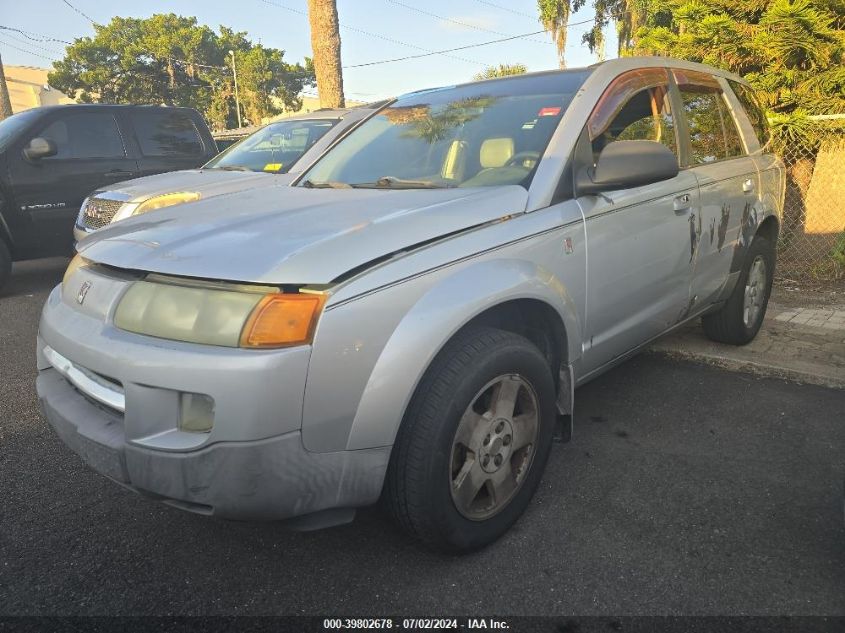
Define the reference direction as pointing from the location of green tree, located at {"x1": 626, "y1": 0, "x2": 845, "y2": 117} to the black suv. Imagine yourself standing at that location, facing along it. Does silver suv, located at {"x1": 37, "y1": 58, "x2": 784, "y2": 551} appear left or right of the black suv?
left

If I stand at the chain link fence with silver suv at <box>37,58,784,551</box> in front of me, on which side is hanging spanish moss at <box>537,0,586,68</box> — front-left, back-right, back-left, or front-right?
back-right

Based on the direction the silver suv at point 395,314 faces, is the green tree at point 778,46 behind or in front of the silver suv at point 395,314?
behind

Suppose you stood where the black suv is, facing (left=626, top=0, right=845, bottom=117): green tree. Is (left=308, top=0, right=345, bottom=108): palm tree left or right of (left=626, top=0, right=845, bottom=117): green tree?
left

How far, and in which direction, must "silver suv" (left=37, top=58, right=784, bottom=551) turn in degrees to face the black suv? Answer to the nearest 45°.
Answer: approximately 90° to its right

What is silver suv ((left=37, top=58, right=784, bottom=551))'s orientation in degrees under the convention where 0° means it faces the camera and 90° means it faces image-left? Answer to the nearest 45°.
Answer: approximately 45°

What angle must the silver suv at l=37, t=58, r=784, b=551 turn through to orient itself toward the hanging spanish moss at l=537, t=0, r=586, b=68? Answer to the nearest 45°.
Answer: approximately 135° to its right

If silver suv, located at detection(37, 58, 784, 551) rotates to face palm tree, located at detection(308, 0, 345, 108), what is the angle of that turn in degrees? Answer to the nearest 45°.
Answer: approximately 135° to its right

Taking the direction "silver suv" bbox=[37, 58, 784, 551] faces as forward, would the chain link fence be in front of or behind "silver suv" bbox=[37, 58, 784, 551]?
behind
